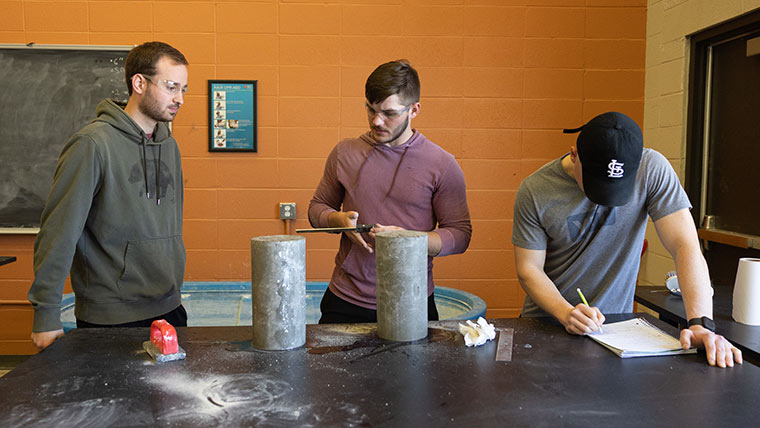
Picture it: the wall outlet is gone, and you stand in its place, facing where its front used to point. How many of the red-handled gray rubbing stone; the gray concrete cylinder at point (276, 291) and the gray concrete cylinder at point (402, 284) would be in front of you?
3

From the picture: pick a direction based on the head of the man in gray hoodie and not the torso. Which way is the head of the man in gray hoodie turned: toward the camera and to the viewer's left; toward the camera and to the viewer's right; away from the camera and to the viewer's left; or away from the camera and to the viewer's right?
toward the camera and to the viewer's right

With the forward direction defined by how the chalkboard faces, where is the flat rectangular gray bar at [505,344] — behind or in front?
in front

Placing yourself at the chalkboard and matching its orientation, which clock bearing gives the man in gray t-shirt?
The man in gray t-shirt is roughly at 11 o'clock from the chalkboard.

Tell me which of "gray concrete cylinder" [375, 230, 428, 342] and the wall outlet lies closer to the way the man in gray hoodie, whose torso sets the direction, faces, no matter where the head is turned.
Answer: the gray concrete cylinder

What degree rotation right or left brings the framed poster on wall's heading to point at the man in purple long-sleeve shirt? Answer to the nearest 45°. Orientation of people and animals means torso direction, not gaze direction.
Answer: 0° — it already faces them

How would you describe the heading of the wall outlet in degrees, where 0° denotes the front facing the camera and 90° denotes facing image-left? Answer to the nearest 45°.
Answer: approximately 0°

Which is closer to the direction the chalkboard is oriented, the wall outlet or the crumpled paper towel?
the crumpled paper towel
